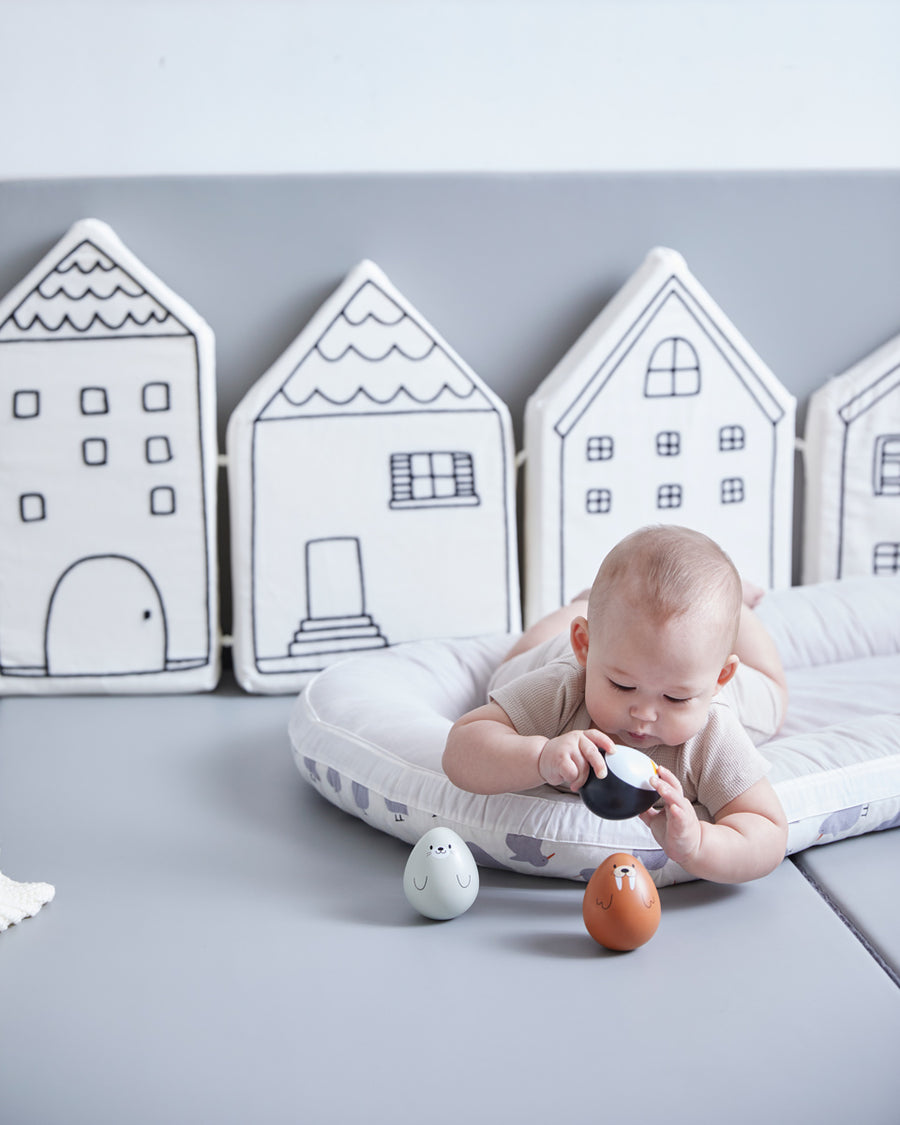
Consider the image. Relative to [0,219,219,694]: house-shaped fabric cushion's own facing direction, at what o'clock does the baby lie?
The baby is roughly at 11 o'clock from the house-shaped fabric cushion.

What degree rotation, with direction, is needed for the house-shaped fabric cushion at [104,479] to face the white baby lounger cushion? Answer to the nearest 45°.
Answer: approximately 45° to its left

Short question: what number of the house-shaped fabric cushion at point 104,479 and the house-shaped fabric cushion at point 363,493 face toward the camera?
2

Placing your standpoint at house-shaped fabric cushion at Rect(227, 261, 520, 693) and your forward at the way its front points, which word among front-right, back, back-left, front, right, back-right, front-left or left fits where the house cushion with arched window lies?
left

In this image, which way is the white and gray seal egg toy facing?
toward the camera

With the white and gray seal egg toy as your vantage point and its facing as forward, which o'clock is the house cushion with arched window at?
The house cushion with arched window is roughly at 7 o'clock from the white and gray seal egg toy.

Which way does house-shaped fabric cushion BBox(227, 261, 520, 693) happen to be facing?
toward the camera

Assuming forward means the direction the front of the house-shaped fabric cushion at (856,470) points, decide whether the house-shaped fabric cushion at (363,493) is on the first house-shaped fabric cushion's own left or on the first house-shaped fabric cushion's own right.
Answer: on the first house-shaped fabric cushion's own right

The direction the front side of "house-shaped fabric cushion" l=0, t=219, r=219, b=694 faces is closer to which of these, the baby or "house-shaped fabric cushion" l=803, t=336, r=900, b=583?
the baby

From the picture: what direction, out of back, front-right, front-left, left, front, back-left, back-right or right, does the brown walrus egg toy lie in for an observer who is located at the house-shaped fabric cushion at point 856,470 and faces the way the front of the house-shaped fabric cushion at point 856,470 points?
front

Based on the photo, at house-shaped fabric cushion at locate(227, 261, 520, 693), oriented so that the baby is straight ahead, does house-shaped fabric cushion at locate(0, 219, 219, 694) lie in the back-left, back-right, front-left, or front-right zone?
back-right

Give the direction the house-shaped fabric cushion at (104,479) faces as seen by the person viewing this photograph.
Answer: facing the viewer
